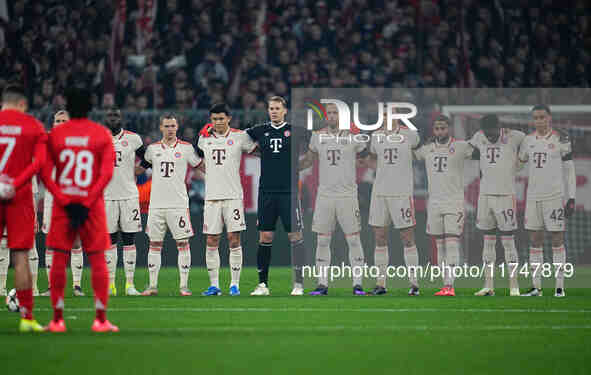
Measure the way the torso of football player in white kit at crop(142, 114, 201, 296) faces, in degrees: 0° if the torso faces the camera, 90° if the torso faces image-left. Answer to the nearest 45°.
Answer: approximately 0°

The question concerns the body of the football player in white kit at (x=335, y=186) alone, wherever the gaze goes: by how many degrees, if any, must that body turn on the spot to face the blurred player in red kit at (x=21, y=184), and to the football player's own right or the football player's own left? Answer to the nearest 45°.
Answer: approximately 45° to the football player's own right

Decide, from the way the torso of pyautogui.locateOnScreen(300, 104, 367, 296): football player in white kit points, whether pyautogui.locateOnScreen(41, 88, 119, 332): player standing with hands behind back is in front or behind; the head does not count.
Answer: in front

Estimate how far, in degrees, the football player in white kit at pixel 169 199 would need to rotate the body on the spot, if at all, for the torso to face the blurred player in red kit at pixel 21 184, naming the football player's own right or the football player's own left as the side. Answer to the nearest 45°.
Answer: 0° — they already face them

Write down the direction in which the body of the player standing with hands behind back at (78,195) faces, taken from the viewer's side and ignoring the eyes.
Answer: away from the camera

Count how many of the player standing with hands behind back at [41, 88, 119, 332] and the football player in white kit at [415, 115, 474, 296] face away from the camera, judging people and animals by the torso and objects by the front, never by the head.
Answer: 1

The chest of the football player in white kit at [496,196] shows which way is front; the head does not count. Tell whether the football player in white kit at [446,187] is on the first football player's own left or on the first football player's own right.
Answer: on the first football player's own right

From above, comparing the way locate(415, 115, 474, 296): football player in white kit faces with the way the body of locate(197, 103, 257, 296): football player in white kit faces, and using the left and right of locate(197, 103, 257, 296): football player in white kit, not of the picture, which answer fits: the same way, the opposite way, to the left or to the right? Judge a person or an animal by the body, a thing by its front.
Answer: the same way

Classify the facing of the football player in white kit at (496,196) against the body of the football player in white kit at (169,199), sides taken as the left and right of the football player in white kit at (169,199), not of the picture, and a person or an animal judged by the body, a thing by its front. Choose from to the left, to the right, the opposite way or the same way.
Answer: the same way

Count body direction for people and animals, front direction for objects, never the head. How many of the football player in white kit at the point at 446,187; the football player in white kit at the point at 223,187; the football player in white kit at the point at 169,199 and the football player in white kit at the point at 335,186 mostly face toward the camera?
4

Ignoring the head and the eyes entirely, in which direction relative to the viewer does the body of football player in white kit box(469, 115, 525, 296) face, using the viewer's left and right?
facing the viewer

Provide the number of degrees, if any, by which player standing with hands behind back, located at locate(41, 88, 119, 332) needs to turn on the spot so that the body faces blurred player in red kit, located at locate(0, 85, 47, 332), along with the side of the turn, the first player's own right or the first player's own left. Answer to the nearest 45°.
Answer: approximately 45° to the first player's own left

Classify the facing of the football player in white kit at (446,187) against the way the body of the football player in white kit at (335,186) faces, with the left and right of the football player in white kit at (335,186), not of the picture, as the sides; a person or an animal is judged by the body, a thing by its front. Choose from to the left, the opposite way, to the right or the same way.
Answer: the same way

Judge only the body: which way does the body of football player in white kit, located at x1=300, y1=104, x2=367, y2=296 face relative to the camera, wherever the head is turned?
toward the camera

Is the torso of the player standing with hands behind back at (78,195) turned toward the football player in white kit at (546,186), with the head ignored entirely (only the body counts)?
no

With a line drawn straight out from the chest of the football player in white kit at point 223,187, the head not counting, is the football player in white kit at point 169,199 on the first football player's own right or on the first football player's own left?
on the first football player's own right

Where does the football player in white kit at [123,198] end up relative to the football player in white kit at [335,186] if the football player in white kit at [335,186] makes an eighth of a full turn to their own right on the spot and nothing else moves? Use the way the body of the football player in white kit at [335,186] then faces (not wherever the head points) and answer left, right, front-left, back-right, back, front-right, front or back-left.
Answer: front-right

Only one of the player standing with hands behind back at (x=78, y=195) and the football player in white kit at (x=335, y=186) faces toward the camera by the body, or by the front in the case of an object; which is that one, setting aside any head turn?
the football player in white kit
